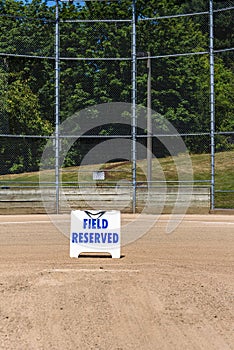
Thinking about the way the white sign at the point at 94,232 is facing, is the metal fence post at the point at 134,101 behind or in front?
behind

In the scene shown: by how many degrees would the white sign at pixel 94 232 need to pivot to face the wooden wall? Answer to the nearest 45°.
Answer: approximately 180°

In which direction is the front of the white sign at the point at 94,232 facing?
toward the camera
